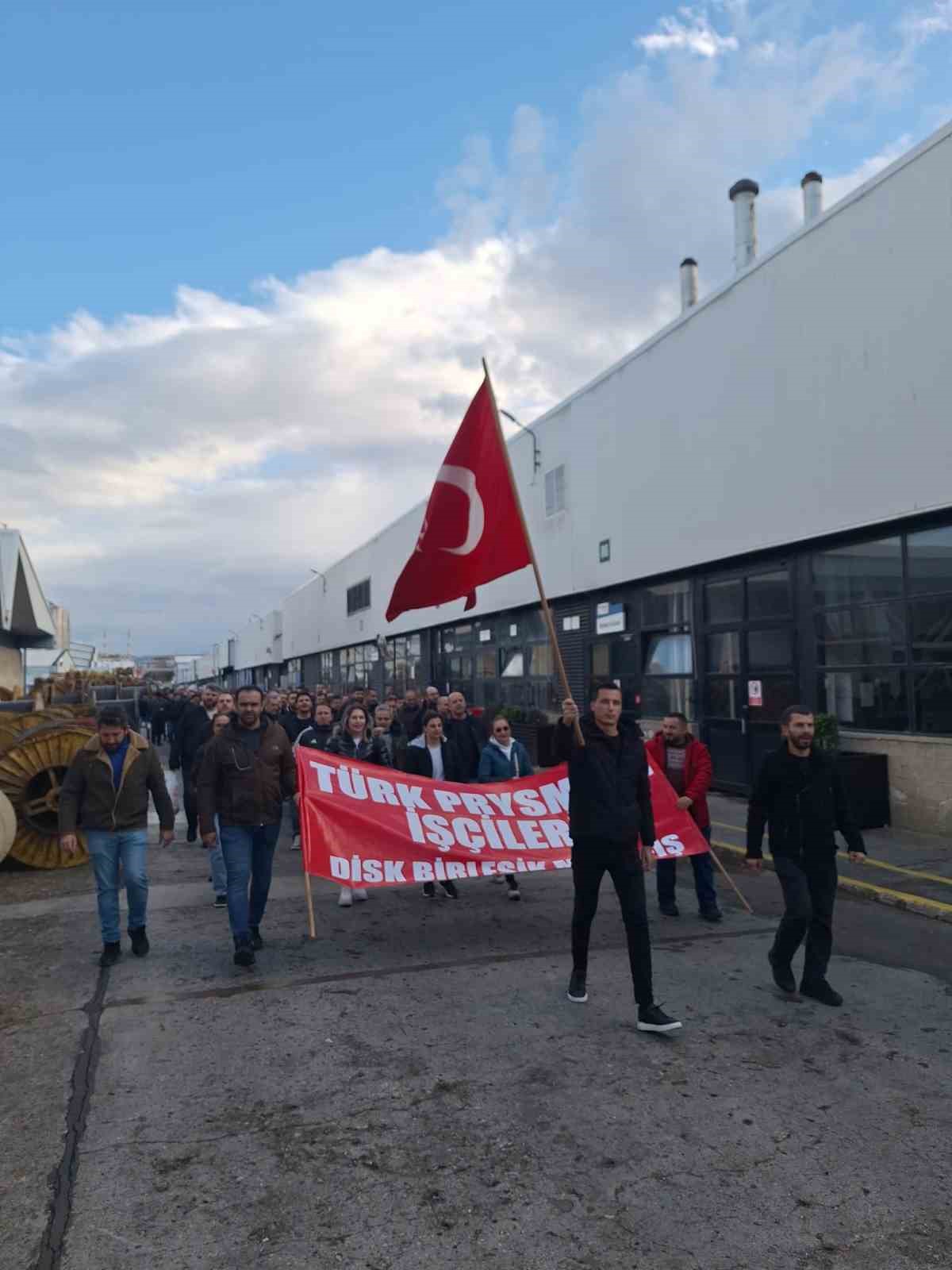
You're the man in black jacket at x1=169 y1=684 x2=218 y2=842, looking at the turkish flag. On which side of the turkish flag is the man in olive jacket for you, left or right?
right

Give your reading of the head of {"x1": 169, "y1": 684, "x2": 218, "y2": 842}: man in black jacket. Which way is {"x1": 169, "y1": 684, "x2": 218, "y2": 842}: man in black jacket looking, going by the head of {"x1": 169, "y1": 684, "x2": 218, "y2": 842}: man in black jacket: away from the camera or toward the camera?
toward the camera

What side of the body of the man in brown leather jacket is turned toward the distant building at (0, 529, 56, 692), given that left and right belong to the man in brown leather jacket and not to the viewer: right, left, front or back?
back

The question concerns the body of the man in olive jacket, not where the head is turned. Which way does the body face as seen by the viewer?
toward the camera

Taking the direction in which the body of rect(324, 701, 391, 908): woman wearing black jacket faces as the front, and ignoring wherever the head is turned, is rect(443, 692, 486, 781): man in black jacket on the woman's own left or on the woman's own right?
on the woman's own left

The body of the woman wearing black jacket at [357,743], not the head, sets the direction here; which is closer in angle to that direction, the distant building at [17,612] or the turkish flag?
the turkish flag

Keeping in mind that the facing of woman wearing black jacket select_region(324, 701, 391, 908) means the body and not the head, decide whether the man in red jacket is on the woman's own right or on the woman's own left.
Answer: on the woman's own left

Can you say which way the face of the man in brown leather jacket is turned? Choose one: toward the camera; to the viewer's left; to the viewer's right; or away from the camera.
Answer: toward the camera

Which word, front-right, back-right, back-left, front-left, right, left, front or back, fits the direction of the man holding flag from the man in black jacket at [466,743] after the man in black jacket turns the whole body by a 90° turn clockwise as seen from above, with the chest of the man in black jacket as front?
left

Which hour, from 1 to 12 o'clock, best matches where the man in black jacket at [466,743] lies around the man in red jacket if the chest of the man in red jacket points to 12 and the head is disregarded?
The man in black jacket is roughly at 4 o'clock from the man in red jacket.

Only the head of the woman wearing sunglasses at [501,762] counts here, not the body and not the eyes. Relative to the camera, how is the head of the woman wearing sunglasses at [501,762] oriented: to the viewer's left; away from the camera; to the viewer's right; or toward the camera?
toward the camera

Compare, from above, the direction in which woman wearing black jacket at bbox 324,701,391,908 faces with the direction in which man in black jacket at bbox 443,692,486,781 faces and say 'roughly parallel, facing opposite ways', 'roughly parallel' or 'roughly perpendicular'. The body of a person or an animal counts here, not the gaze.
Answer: roughly parallel

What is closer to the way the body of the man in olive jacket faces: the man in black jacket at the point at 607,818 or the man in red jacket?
the man in black jacket

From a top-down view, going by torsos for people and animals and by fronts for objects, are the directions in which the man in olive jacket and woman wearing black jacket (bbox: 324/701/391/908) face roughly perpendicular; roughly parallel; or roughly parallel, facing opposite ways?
roughly parallel

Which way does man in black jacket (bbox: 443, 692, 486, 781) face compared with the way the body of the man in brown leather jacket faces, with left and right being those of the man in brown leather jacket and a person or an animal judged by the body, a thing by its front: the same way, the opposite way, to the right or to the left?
the same way

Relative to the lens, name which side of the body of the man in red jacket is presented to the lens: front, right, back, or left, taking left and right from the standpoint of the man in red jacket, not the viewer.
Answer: front
